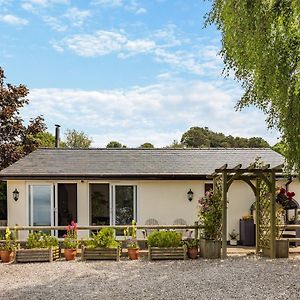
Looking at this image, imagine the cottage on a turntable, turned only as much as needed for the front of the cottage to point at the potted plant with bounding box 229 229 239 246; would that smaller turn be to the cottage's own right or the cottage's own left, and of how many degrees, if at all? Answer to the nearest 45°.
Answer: approximately 90° to the cottage's own left

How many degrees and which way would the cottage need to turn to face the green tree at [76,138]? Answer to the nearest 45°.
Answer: approximately 180°

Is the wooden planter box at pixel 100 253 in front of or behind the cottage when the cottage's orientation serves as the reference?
in front

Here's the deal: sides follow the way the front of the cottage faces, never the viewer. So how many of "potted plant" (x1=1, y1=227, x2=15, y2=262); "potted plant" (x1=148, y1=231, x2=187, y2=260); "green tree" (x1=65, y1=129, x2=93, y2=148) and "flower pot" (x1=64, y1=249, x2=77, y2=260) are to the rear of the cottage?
1

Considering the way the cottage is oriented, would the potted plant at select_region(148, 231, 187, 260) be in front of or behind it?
in front

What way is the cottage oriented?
toward the camera

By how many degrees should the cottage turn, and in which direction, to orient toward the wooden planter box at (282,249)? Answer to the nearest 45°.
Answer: approximately 45° to its left

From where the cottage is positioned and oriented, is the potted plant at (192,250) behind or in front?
in front

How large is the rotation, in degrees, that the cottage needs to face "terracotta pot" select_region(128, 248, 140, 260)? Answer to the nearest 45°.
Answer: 0° — it already faces it
